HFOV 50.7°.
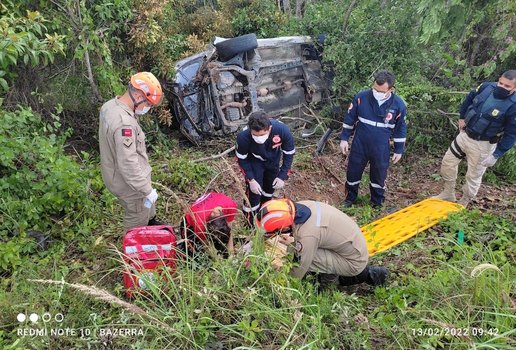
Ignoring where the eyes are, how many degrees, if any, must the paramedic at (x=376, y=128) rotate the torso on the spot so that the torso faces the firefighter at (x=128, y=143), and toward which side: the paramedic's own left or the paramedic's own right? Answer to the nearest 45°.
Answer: approximately 45° to the paramedic's own right

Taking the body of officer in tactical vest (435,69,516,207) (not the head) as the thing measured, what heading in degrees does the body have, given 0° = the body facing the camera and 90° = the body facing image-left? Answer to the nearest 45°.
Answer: approximately 45°

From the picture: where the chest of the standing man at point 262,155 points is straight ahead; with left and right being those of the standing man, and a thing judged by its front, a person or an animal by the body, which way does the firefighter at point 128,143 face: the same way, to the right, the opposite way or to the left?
to the left

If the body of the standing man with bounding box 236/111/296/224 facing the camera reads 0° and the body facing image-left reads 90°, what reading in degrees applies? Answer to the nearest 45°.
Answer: approximately 0°

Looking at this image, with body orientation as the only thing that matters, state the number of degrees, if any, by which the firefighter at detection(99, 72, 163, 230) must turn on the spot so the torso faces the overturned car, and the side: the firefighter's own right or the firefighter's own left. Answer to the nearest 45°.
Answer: approximately 45° to the firefighter's own left

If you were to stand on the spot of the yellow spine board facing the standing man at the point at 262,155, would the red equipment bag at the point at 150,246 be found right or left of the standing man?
left

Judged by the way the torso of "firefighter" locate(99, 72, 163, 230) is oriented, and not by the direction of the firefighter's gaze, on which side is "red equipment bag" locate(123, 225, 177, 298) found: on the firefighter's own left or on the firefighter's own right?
on the firefighter's own right

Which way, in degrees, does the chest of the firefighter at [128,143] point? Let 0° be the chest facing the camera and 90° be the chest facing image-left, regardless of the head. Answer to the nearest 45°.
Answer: approximately 270°

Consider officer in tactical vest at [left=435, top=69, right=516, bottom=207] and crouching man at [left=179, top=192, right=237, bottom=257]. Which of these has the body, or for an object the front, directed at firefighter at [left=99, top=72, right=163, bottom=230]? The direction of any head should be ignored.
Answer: officer in tactical vest at [left=435, top=69, right=516, bottom=207]

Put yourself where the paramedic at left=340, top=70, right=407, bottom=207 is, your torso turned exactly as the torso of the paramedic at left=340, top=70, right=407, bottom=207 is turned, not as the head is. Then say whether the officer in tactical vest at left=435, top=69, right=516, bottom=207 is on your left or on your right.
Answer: on your left

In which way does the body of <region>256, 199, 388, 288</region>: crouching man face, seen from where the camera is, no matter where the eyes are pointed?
to the viewer's left

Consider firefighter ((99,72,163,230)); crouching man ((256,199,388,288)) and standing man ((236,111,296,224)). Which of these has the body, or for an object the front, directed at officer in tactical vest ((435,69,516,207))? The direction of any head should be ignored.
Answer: firefighter ((99,72,163,230))

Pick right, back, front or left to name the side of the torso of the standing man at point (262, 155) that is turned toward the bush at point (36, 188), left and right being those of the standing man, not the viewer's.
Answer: right
